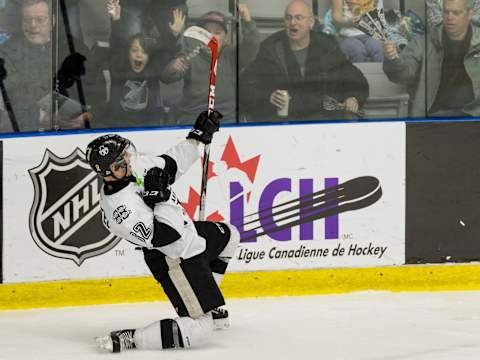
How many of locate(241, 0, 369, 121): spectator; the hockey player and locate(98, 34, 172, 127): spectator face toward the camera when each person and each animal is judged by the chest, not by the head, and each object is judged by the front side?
2

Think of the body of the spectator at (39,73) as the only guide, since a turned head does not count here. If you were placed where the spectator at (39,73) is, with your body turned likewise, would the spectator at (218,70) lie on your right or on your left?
on your left

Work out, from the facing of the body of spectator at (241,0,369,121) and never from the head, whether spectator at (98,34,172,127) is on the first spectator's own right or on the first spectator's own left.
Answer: on the first spectator's own right

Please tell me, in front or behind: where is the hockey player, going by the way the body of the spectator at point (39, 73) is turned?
in front

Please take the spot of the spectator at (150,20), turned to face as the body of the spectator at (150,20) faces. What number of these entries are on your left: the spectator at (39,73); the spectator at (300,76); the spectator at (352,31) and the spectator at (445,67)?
3

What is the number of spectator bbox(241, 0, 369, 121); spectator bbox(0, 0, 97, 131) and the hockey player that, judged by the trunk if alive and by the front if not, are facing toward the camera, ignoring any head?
2

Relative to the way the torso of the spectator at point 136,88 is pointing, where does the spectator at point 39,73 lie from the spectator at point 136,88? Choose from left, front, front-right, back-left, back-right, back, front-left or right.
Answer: right

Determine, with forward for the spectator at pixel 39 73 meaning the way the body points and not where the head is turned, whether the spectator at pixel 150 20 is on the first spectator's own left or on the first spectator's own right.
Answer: on the first spectator's own left
